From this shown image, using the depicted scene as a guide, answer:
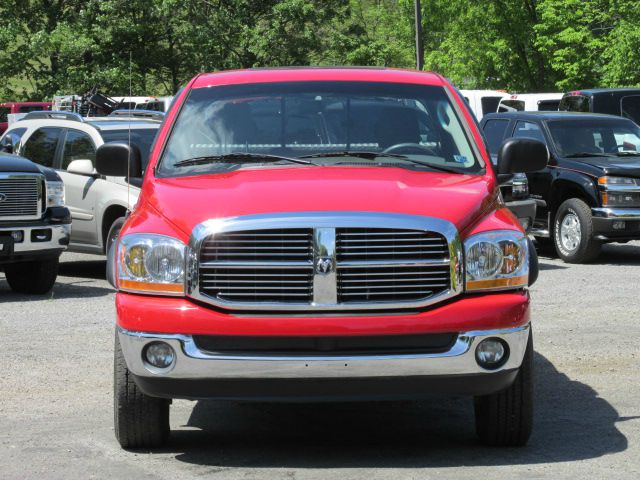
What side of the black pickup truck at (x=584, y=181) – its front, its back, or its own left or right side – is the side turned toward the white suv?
right

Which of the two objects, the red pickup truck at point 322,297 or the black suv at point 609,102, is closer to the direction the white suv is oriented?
the red pickup truck

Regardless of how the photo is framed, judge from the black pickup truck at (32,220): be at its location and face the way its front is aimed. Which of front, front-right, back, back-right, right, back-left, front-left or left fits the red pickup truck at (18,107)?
back

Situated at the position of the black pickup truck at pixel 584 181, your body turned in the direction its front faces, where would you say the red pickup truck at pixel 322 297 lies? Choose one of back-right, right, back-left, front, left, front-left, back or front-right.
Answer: front-right

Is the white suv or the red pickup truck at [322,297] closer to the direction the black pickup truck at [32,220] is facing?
the red pickup truck

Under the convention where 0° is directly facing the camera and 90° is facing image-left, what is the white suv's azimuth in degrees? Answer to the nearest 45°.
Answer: approximately 315°

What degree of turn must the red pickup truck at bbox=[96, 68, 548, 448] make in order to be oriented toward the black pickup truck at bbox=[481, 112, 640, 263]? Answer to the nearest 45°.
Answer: approximately 180°

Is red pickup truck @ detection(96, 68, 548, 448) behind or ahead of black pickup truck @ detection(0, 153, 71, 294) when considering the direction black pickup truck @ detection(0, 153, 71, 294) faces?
ahead

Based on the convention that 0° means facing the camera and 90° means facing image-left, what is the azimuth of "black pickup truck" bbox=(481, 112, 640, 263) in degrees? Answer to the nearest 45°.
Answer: approximately 315°

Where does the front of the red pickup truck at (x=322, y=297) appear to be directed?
toward the camera

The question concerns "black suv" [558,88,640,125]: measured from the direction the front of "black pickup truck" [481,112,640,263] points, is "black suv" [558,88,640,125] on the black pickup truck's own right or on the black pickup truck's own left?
on the black pickup truck's own left

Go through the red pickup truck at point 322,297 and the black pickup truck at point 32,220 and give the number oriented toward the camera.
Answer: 2
